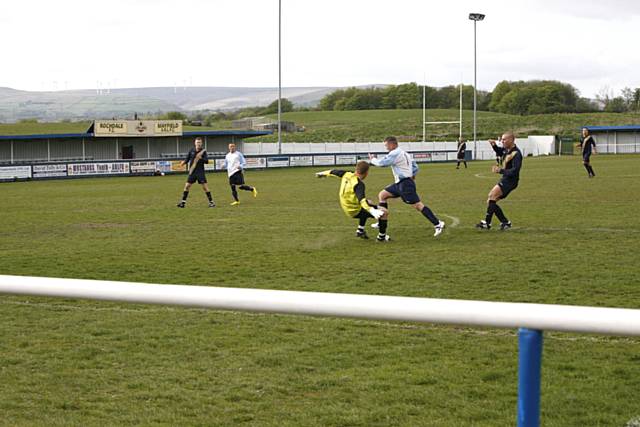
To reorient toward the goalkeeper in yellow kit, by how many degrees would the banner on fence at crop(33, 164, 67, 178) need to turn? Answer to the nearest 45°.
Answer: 0° — it already faces them

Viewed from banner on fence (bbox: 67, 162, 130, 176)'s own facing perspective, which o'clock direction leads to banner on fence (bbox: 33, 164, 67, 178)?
banner on fence (bbox: 33, 164, 67, 178) is roughly at 2 o'clock from banner on fence (bbox: 67, 162, 130, 176).

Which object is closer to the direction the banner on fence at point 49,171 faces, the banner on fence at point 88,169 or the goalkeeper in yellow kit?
the goalkeeper in yellow kit

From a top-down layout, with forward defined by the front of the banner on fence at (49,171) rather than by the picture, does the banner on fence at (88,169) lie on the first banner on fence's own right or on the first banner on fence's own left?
on the first banner on fence's own left

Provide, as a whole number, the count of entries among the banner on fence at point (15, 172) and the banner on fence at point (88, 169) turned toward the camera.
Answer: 2

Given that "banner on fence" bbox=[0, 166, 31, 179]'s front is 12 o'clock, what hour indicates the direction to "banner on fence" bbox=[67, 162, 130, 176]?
"banner on fence" bbox=[67, 162, 130, 176] is roughly at 8 o'clock from "banner on fence" bbox=[0, 166, 31, 179].

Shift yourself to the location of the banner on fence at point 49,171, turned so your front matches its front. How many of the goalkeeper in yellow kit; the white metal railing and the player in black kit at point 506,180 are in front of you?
3

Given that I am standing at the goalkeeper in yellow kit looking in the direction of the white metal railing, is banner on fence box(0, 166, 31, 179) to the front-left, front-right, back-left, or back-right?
back-right

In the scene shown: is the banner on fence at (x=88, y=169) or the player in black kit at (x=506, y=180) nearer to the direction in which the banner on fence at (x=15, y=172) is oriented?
the player in black kit
